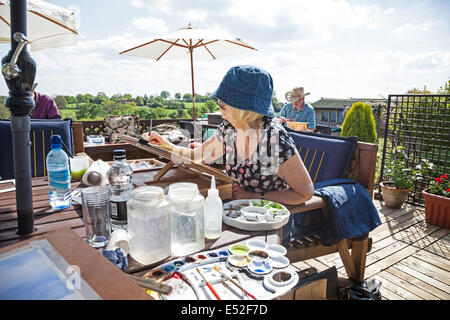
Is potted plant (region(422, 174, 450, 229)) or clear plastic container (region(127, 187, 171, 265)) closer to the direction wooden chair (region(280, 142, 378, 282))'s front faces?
the clear plastic container

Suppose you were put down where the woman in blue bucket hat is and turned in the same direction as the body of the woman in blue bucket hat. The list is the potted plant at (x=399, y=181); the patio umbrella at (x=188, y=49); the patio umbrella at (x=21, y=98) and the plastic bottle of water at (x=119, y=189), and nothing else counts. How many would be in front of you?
2

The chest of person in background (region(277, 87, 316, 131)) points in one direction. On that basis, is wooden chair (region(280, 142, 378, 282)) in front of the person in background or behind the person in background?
in front

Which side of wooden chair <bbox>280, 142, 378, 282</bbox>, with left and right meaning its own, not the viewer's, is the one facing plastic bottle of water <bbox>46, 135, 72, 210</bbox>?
front

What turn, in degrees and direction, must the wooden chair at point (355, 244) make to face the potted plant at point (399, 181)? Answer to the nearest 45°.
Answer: approximately 135° to its right

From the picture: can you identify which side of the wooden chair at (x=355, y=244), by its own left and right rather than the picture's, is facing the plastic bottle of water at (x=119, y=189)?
front

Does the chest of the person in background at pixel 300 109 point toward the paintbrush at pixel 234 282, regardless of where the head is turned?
yes

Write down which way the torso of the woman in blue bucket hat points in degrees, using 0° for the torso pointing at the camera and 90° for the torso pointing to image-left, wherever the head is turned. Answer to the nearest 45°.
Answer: approximately 45°

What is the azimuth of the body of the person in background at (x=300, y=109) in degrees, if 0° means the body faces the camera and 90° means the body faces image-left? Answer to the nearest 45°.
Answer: approximately 0°
